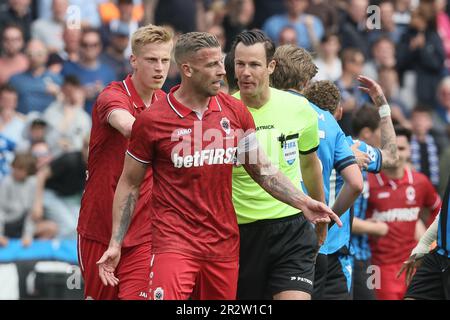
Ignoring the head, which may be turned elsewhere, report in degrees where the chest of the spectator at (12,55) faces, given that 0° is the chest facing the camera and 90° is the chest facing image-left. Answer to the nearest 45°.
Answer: approximately 0°

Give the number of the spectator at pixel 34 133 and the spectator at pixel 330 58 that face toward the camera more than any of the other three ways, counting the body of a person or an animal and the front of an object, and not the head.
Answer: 2

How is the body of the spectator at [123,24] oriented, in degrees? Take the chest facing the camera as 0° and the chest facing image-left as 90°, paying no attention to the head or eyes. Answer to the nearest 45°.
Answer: approximately 0°
